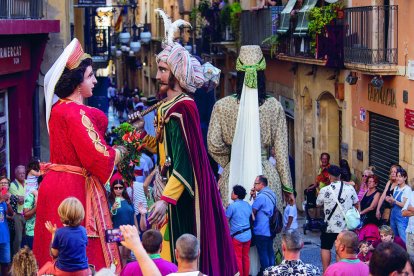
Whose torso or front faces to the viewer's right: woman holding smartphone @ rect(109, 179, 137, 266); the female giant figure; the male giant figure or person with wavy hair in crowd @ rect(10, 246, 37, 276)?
the female giant figure

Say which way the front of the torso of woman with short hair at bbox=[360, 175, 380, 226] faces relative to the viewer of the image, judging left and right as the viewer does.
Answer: facing the viewer and to the left of the viewer

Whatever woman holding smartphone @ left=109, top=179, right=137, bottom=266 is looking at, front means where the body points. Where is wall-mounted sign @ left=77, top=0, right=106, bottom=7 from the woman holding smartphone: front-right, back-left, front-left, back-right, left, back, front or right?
back

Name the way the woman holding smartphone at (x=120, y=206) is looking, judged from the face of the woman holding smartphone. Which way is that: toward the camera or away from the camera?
toward the camera

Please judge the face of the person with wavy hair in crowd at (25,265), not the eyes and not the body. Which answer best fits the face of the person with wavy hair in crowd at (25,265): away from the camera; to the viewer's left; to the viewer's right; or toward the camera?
away from the camera

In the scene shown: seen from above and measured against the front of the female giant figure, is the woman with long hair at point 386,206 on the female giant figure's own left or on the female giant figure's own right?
on the female giant figure's own left

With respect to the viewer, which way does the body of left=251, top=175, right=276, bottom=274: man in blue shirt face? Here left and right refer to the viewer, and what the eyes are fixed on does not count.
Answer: facing to the left of the viewer

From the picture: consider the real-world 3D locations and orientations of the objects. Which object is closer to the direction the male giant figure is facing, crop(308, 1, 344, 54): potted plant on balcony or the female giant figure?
the female giant figure

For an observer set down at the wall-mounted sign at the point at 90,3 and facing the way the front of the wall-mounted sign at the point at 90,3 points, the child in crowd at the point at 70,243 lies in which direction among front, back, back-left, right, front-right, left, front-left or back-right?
front

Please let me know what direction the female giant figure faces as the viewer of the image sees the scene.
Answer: facing to the right of the viewer

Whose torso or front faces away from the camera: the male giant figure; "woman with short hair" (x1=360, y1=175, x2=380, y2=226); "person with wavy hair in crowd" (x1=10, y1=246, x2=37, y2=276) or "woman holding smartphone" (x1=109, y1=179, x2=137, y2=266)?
the person with wavy hair in crowd
